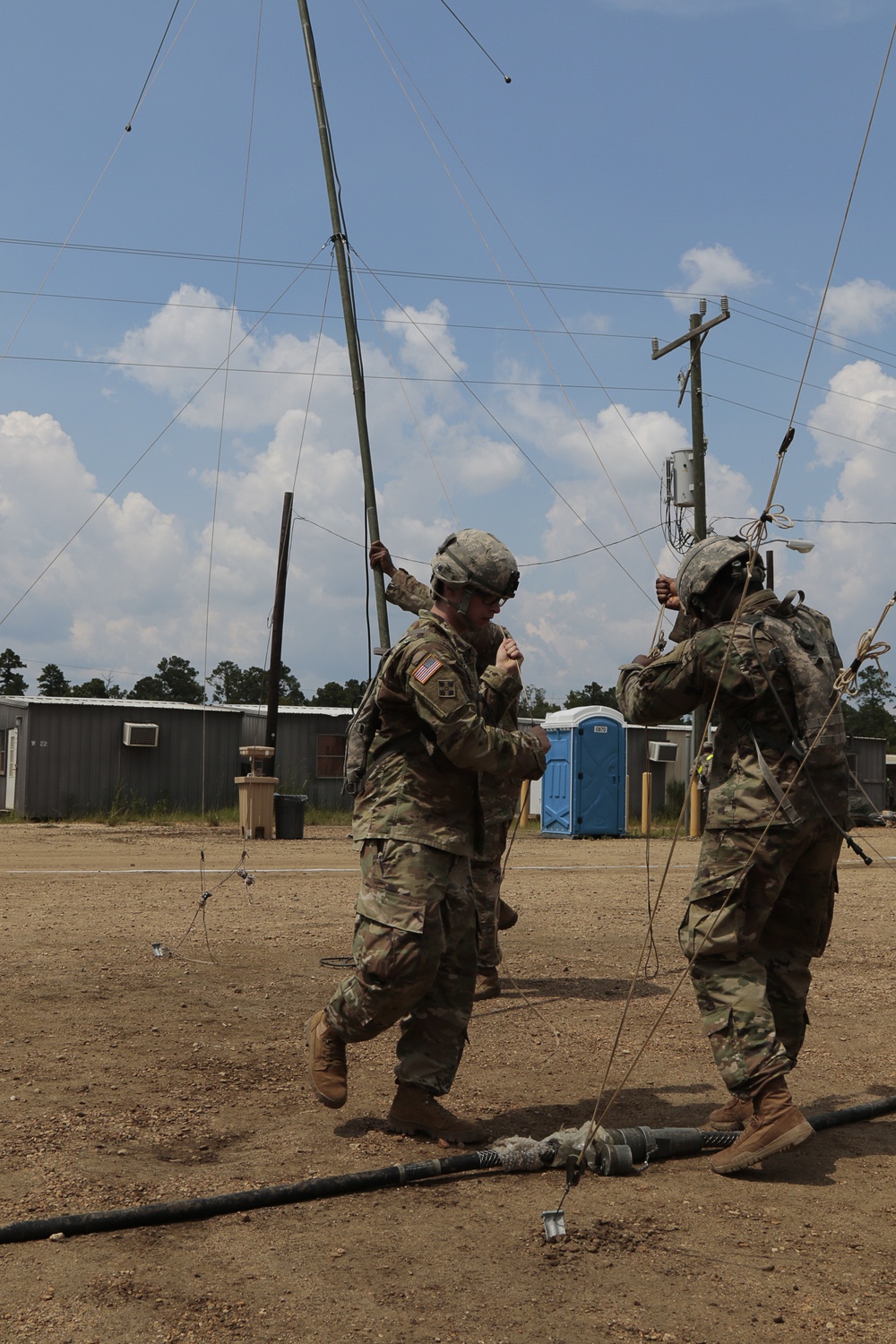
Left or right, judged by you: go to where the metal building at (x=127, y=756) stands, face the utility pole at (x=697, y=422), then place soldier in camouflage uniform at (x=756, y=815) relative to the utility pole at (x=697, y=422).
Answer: right

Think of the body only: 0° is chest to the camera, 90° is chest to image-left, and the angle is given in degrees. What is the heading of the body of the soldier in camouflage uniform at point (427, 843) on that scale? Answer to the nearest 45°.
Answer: approximately 270°

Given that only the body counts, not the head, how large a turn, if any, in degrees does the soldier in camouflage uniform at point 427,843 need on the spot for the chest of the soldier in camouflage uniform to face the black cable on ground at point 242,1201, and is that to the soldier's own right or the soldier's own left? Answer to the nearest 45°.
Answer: approximately 135° to the soldier's own right

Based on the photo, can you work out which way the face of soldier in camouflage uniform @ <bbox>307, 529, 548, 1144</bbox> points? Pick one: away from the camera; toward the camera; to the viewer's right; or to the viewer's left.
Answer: to the viewer's right

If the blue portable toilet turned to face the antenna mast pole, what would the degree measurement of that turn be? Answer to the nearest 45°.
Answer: approximately 45° to its right

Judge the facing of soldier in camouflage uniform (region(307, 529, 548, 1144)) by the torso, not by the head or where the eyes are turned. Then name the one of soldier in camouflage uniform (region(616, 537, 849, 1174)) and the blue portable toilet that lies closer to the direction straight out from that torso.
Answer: the soldier in camouflage uniform

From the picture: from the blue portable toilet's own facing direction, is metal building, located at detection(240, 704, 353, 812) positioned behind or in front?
behind

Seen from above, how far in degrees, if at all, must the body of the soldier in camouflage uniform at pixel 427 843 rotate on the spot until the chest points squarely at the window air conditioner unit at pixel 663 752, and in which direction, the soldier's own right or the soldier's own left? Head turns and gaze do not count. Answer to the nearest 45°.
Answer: approximately 90° to the soldier's own left

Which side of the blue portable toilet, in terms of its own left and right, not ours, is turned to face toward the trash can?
right
